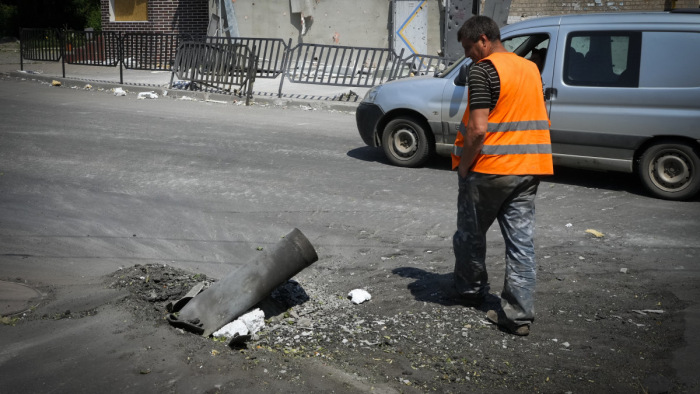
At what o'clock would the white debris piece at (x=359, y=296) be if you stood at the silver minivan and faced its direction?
The white debris piece is roughly at 10 o'clock from the silver minivan.

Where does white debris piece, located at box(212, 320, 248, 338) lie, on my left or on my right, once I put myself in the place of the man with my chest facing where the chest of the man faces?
on my left

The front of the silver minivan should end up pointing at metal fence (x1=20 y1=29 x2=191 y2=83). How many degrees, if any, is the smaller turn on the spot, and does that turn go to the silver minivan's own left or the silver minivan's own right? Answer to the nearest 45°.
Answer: approximately 45° to the silver minivan's own right

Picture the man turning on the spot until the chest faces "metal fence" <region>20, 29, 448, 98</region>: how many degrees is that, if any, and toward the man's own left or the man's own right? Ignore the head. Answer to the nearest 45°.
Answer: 0° — they already face it

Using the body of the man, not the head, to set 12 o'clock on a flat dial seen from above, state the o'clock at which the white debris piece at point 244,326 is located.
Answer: The white debris piece is roughly at 10 o'clock from the man.

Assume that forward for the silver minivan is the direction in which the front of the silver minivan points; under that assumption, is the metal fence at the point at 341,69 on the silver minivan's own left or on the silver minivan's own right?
on the silver minivan's own right

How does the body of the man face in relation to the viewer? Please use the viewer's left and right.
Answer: facing away from the viewer and to the left of the viewer

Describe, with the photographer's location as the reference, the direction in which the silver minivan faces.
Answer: facing to the left of the viewer

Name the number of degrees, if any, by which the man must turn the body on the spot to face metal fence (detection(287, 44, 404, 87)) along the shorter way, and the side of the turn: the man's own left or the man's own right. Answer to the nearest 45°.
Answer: approximately 45° to the man's own right
